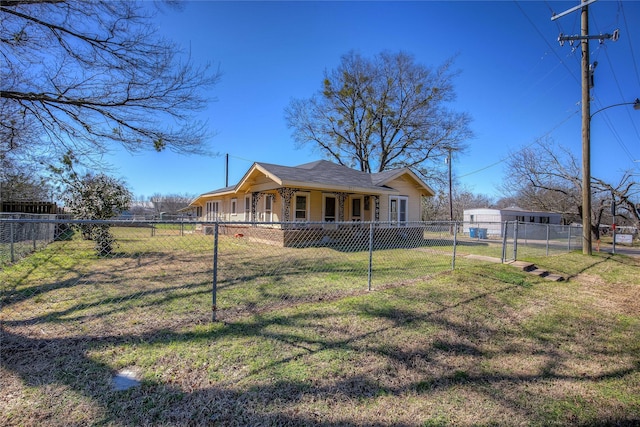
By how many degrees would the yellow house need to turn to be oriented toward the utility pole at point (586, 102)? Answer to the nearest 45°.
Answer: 0° — it already faces it

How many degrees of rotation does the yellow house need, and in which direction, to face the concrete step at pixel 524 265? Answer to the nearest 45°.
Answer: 0° — it already faces it

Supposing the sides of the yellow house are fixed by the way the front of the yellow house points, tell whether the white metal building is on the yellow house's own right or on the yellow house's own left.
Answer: on the yellow house's own left

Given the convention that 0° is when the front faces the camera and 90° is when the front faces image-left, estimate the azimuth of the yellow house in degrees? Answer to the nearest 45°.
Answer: approximately 315°

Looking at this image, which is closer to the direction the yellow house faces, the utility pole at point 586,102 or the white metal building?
the utility pole

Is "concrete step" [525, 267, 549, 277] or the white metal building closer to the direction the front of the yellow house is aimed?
the concrete step

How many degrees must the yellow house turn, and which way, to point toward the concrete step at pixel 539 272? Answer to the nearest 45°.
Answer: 0° — it already faces it
